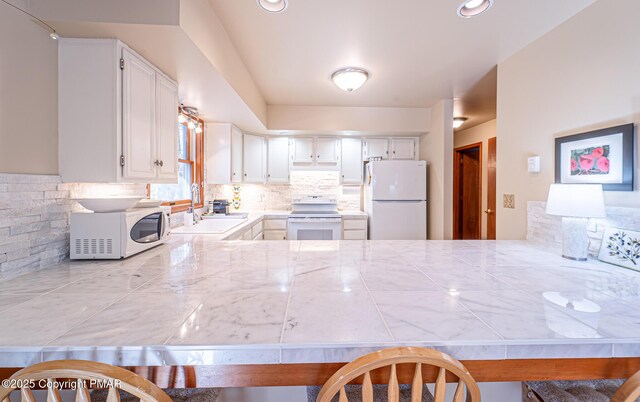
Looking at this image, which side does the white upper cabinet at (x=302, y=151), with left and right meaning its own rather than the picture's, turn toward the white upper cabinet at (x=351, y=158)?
left

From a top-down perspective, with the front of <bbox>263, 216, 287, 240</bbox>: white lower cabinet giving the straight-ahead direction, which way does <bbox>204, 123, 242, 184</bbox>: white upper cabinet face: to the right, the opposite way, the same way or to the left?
to the left

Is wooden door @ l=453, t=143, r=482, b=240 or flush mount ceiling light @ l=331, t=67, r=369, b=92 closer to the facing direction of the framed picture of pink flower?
the flush mount ceiling light

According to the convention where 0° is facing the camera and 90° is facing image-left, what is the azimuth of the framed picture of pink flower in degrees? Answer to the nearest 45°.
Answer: approximately 45°

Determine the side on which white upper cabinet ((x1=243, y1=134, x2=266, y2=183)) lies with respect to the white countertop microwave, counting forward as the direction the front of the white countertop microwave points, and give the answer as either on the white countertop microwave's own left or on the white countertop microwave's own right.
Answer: on the white countertop microwave's own left

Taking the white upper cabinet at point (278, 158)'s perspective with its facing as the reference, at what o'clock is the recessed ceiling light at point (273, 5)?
The recessed ceiling light is roughly at 12 o'clock from the white upper cabinet.

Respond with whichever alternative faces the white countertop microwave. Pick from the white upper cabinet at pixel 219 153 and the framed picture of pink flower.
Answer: the framed picture of pink flower

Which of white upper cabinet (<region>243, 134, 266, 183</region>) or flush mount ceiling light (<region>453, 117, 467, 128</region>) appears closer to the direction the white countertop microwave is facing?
the flush mount ceiling light

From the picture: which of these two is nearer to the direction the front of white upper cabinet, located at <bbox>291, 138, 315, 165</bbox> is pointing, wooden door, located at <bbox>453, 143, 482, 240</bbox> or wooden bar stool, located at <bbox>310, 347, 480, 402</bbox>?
the wooden bar stool

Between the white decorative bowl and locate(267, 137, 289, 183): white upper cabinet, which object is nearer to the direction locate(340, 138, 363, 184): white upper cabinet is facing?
the white decorative bowl

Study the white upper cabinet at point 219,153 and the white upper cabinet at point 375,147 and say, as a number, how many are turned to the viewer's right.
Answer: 1
